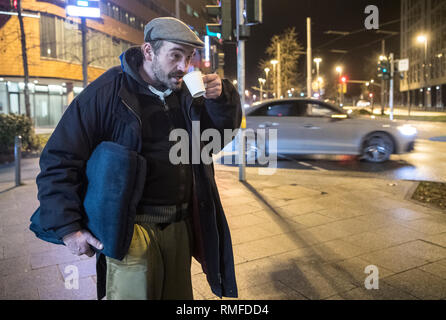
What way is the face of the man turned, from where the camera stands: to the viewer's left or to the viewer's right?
to the viewer's right

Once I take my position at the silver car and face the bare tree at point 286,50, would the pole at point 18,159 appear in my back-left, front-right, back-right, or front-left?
back-left

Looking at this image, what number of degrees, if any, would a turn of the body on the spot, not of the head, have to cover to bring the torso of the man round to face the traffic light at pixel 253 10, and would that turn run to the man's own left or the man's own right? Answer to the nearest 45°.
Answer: approximately 135° to the man's own left

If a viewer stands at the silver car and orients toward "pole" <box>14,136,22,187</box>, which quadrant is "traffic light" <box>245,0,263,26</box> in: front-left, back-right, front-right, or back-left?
front-left

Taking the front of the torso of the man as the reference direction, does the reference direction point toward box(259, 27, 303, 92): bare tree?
no

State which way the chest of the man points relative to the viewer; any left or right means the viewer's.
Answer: facing the viewer and to the right of the viewer

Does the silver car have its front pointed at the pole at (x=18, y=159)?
no

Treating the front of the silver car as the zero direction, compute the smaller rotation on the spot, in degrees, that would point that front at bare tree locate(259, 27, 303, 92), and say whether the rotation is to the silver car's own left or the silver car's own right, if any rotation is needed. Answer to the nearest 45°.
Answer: approximately 90° to the silver car's own left

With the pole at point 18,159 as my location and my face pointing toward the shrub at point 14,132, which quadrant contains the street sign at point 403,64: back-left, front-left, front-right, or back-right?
front-right

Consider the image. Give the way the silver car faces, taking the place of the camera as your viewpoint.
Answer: facing to the right of the viewer

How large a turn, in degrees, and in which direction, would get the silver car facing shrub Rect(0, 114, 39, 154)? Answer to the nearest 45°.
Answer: approximately 180°

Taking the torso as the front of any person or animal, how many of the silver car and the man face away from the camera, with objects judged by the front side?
0

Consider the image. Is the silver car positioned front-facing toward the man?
no

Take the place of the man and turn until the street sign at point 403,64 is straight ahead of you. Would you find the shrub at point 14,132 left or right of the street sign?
left

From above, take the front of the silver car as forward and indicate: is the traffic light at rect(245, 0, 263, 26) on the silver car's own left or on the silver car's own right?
on the silver car's own right
